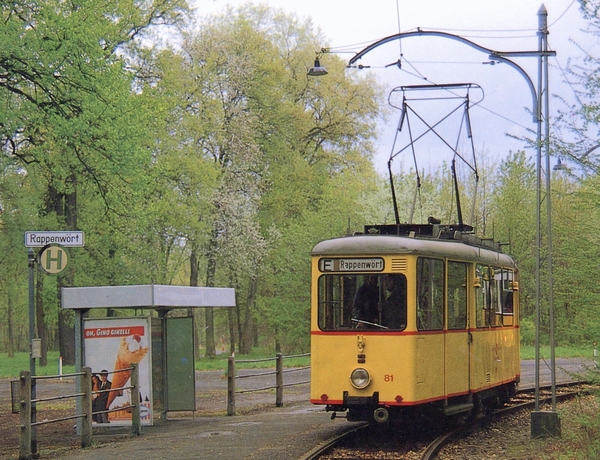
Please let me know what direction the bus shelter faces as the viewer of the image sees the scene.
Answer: facing the viewer and to the right of the viewer

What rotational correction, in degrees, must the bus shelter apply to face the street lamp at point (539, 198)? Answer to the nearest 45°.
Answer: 0° — it already faces it

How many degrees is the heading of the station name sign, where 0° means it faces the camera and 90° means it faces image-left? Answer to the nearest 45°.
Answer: approximately 0°

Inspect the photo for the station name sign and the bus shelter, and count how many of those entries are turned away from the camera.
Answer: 0

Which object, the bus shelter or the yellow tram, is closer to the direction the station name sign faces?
the yellow tram

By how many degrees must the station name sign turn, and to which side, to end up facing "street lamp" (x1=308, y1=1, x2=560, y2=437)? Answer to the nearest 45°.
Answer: approximately 90° to its left

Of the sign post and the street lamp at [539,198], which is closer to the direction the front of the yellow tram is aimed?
the sign post

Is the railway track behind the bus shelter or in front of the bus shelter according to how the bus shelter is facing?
in front

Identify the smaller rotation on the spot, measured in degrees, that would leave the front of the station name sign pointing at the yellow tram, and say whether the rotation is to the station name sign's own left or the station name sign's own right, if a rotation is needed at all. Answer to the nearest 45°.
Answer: approximately 90° to the station name sign's own left

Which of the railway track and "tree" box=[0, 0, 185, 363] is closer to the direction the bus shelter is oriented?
the railway track

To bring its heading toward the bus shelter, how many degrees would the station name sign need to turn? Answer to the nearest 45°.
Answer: approximately 135° to its left

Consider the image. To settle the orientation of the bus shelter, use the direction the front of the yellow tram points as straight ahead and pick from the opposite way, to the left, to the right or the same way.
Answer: to the left
